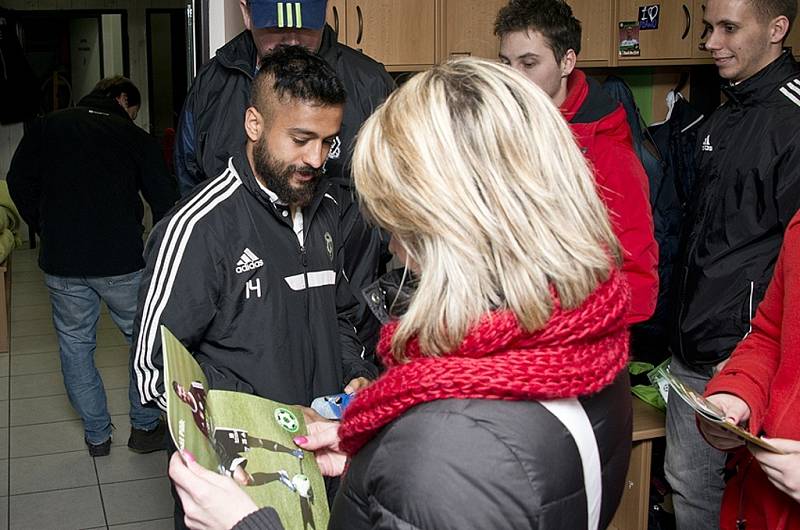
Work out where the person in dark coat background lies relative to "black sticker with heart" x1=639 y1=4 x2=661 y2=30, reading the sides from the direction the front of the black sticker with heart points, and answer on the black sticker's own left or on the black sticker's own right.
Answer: on the black sticker's own right

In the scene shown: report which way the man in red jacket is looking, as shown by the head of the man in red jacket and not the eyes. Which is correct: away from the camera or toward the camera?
toward the camera

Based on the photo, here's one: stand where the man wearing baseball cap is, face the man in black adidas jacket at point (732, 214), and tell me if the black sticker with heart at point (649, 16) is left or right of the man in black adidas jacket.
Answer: left

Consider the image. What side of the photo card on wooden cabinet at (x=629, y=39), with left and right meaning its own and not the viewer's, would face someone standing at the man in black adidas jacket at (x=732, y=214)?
front

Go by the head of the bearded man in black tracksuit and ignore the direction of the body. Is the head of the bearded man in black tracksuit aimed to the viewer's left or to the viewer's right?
to the viewer's right

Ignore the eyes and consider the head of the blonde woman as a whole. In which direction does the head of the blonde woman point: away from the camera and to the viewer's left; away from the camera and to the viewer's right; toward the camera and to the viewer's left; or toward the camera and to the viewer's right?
away from the camera and to the viewer's left

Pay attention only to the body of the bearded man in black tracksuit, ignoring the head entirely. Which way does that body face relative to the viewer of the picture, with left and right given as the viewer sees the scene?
facing the viewer and to the right of the viewer

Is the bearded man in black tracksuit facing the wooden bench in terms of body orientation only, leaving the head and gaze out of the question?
no

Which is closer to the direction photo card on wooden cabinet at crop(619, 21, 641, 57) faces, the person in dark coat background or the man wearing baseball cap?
the man wearing baseball cap

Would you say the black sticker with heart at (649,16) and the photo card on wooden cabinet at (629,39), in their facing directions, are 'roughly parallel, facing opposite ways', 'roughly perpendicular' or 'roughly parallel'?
roughly parallel

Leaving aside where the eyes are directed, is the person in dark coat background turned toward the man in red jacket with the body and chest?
no

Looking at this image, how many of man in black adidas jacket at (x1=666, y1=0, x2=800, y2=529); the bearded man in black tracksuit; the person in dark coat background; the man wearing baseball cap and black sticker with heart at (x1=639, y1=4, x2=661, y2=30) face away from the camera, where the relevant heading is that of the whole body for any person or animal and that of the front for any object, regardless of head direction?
1

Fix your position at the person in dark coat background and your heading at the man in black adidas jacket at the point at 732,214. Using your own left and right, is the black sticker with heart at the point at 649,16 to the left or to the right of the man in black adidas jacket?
left

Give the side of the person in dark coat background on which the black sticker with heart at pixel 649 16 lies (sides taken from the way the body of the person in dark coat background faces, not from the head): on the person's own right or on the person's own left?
on the person's own right

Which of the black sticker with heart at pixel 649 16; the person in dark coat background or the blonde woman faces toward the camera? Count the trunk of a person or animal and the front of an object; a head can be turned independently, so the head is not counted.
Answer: the black sticker with heart

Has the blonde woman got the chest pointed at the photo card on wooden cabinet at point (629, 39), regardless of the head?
no

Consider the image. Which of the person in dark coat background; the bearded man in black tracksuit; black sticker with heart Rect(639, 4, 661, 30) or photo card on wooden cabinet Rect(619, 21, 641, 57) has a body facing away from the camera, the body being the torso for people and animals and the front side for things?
the person in dark coat background

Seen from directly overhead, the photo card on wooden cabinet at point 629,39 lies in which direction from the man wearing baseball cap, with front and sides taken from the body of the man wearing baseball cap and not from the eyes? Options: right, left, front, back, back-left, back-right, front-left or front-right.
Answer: back-left

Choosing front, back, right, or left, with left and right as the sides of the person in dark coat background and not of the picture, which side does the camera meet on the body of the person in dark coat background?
back

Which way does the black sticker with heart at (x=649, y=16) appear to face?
toward the camera
